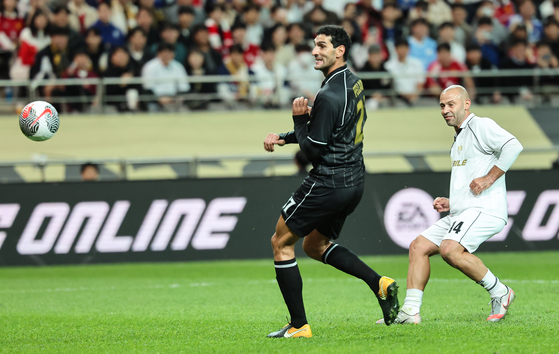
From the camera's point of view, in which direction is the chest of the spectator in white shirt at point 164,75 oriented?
toward the camera

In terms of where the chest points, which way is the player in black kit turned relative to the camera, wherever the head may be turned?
to the viewer's left

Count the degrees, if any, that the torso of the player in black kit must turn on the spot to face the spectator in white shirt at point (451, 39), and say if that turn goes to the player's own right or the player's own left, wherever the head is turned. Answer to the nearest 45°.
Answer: approximately 90° to the player's own right

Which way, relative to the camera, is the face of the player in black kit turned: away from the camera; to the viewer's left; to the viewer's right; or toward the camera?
to the viewer's left

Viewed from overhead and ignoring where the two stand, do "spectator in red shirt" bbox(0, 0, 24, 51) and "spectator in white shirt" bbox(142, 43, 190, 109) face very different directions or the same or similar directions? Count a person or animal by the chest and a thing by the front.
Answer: same or similar directions

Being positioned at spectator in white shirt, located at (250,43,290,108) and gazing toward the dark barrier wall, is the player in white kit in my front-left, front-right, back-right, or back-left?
front-left

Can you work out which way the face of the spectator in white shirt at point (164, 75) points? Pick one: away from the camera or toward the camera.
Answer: toward the camera

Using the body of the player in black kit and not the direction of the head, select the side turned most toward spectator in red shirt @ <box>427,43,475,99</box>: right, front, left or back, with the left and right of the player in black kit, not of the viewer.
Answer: right

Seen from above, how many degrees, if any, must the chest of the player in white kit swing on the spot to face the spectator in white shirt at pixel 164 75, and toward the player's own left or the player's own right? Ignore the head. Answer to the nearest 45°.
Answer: approximately 90° to the player's own right

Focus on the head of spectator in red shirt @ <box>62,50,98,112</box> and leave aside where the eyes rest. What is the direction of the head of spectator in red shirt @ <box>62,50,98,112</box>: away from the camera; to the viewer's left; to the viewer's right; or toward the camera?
toward the camera

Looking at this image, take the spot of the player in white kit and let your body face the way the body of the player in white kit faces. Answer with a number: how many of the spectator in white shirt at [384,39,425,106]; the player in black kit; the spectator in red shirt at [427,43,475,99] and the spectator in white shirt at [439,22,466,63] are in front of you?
1

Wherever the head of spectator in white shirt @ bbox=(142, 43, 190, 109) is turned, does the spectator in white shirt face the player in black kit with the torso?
yes

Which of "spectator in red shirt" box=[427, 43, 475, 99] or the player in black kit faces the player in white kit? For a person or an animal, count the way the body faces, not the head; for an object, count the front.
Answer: the spectator in red shirt

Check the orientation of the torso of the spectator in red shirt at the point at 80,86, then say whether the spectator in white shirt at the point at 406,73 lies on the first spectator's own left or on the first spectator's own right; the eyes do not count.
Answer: on the first spectator's own left

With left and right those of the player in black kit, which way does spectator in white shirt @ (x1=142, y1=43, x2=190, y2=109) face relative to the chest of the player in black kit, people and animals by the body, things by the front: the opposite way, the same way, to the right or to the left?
to the left

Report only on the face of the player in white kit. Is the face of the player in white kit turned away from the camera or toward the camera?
toward the camera

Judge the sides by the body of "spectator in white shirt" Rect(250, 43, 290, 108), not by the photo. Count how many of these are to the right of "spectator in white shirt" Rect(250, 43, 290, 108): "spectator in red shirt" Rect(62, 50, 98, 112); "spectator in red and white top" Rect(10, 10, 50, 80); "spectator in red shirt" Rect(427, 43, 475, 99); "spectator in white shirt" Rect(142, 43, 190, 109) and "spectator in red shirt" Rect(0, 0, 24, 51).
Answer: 4

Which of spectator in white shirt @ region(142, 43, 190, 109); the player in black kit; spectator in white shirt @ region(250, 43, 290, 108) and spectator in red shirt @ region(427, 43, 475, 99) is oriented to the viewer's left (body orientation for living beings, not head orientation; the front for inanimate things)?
the player in black kit

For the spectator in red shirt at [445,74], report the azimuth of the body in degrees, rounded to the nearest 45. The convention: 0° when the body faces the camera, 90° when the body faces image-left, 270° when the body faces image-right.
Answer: approximately 0°

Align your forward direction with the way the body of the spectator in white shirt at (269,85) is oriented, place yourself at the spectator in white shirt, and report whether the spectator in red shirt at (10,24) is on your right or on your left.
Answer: on your right
